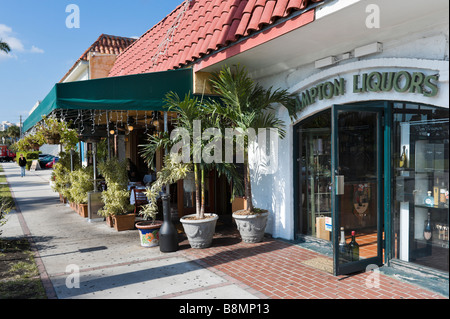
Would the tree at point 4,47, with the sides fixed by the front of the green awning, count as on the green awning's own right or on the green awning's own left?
on the green awning's own right

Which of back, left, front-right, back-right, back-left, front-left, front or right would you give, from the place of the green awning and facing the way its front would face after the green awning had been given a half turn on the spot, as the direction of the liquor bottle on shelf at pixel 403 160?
right

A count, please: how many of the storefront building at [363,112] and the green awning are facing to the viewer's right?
0

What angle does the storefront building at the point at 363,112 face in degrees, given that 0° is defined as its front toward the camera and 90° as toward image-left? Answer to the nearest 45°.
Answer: approximately 45°

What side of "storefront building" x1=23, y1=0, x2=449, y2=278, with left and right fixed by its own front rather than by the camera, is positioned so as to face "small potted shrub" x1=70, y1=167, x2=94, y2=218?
right

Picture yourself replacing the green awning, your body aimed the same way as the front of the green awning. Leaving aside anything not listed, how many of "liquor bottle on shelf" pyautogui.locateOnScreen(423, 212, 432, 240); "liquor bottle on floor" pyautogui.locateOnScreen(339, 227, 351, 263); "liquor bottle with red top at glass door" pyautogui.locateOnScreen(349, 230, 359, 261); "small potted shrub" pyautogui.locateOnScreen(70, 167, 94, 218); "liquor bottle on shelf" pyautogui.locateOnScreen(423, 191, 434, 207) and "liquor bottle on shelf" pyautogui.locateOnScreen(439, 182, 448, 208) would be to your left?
5

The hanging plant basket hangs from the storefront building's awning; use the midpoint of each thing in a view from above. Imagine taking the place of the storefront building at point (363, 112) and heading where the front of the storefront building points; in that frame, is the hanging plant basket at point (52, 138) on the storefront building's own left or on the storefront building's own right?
on the storefront building's own right

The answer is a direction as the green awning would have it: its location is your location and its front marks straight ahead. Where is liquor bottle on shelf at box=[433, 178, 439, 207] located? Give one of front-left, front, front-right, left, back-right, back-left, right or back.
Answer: left

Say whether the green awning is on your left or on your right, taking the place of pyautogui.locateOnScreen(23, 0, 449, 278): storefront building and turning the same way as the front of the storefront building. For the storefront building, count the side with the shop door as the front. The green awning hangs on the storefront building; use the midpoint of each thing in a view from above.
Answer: on your right

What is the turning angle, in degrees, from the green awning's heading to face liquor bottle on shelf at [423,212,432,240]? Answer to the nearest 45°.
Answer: approximately 90° to its left

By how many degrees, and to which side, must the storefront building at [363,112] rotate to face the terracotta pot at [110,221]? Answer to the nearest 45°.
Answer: approximately 90° to its right
